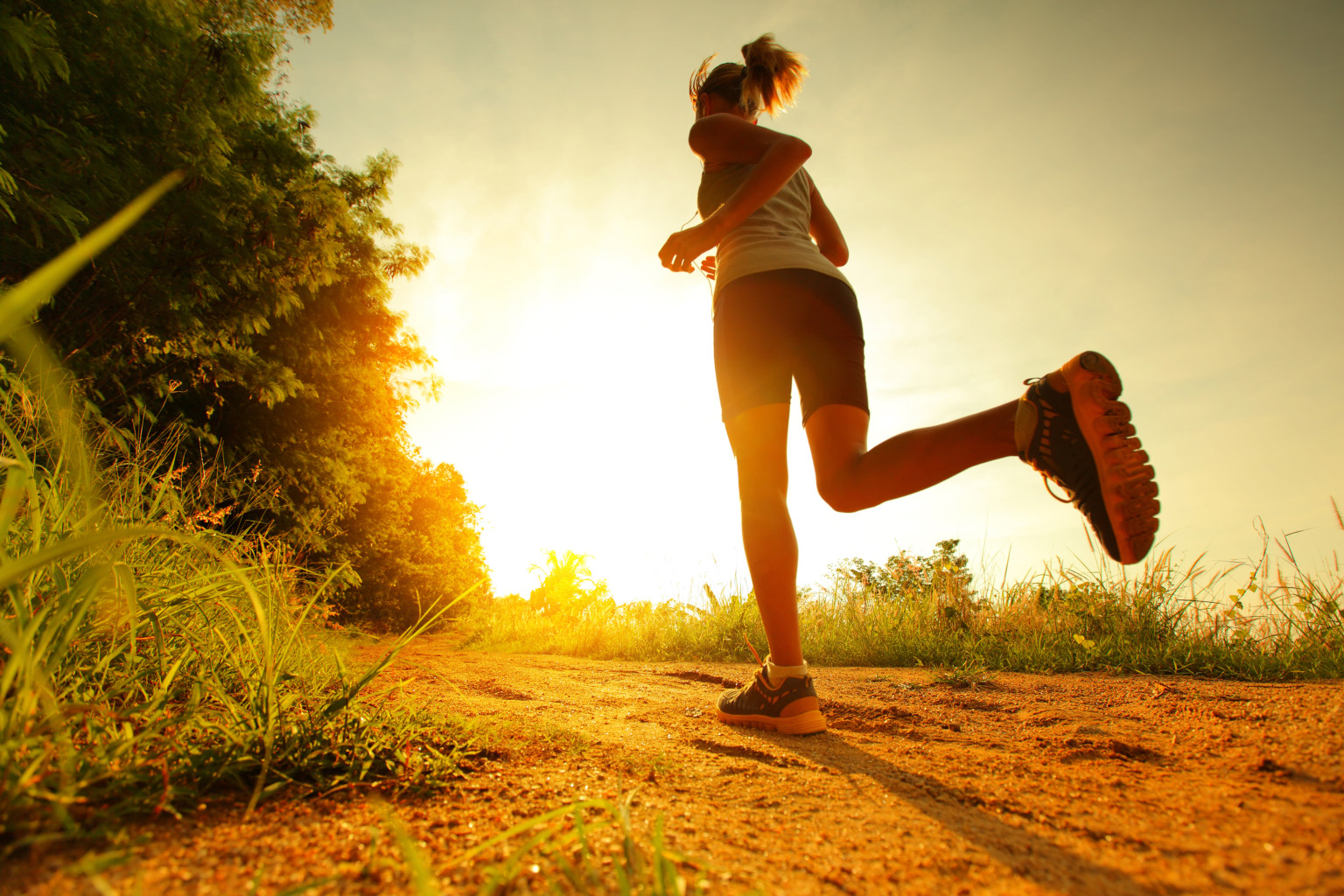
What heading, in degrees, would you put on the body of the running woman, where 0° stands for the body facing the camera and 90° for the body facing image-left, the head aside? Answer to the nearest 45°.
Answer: approximately 135°

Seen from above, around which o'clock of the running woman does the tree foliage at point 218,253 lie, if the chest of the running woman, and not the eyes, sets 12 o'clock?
The tree foliage is roughly at 11 o'clock from the running woman.

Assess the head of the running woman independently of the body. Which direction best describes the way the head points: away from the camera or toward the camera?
away from the camera
